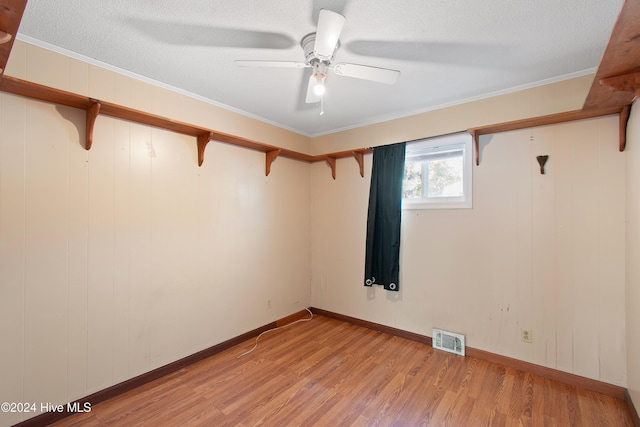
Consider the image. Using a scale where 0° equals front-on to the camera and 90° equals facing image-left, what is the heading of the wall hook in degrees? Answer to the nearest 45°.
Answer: approximately 0°

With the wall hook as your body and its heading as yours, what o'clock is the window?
The window is roughly at 3 o'clock from the wall hook.

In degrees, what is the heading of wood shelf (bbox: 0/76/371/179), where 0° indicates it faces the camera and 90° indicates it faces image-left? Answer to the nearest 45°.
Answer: approximately 315°

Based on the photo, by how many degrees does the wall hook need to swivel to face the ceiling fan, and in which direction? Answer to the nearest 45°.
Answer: approximately 45° to its right

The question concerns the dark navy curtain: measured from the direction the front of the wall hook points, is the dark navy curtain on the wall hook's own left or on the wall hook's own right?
on the wall hook's own right

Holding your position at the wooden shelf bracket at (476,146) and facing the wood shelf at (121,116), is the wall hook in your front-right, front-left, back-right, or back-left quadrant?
back-left

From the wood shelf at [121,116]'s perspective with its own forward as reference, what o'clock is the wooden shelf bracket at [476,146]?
The wooden shelf bracket is roughly at 11 o'clock from the wood shelf.

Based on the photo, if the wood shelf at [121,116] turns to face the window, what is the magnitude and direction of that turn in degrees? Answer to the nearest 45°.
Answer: approximately 45° to its left
